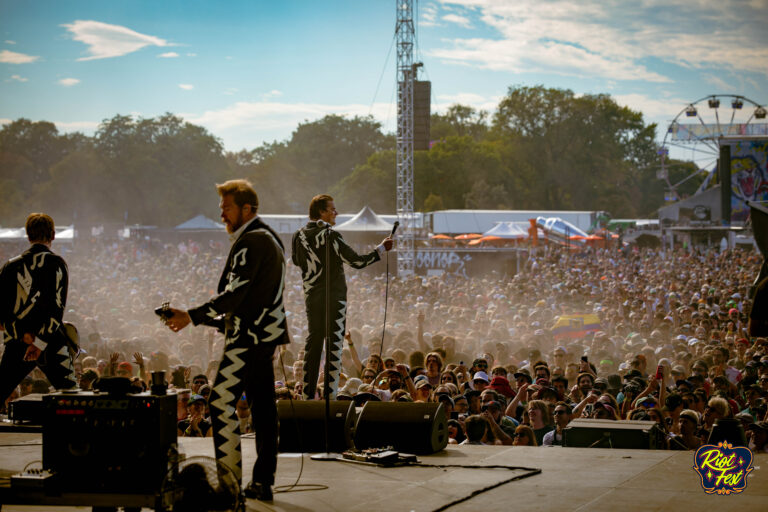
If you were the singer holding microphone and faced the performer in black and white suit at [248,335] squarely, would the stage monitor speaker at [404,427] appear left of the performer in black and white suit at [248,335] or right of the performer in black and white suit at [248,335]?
left

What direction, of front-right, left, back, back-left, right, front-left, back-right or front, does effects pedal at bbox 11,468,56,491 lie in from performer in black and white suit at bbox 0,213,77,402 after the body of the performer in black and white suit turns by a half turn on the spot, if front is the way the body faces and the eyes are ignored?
front

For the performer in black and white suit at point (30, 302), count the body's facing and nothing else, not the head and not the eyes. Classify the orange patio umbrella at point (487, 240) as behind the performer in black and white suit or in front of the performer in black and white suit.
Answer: in front

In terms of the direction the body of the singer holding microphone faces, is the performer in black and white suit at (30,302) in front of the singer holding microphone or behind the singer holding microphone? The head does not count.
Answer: behind

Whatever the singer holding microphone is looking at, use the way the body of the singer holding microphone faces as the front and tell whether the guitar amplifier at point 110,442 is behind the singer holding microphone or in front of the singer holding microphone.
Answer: behind

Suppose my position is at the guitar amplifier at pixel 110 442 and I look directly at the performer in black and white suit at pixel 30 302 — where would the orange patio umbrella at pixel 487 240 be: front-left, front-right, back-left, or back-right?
front-right

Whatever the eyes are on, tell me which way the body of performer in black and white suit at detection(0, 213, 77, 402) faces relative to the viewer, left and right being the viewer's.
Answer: facing away from the viewer

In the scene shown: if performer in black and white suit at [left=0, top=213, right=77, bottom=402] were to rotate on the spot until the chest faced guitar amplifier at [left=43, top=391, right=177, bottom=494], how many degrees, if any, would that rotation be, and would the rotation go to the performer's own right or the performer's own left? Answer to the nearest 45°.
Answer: approximately 180°

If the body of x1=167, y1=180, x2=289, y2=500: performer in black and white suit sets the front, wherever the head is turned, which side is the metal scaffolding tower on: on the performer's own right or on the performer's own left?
on the performer's own right

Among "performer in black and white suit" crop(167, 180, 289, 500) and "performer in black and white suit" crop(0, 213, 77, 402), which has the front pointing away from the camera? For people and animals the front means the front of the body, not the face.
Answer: "performer in black and white suit" crop(0, 213, 77, 402)

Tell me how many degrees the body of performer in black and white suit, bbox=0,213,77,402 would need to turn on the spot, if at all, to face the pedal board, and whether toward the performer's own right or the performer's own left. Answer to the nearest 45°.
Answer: approximately 135° to the performer's own right

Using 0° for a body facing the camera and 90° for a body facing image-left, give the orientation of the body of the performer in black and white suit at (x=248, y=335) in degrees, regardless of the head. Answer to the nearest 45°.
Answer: approximately 90°

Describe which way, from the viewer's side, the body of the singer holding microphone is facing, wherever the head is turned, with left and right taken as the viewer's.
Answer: facing away from the viewer and to the right of the viewer
